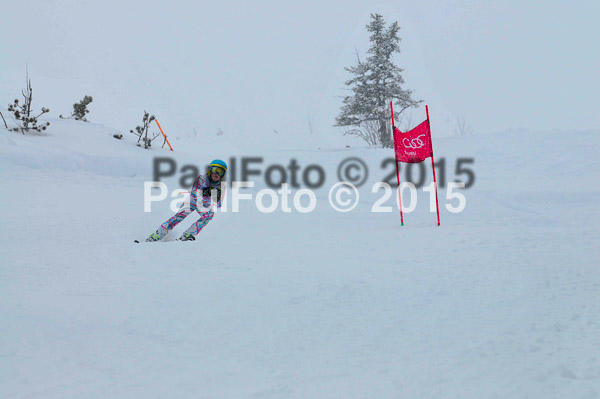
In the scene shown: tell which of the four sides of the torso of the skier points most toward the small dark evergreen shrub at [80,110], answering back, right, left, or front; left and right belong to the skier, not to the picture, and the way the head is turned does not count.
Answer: back

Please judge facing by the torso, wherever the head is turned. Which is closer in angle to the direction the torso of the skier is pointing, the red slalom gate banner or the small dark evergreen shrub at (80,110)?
the red slalom gate banner

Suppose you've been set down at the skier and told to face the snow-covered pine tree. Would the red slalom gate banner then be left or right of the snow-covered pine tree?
right

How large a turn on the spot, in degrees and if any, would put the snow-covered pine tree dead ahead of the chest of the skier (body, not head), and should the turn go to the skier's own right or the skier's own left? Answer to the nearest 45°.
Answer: approximately 135° to the skier's own left

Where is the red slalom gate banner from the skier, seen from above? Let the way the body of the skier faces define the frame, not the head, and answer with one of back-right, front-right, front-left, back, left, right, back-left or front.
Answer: left

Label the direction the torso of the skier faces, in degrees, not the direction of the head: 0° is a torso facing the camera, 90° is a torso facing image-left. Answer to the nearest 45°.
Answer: approximately 0°

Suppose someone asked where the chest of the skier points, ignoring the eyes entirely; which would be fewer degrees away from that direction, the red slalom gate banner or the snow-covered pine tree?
the red slalom gate banner
